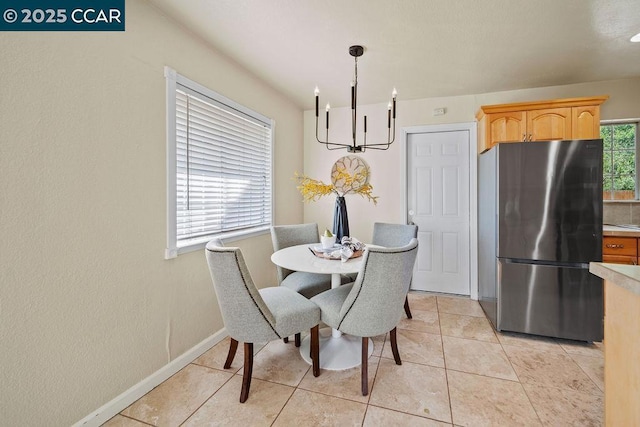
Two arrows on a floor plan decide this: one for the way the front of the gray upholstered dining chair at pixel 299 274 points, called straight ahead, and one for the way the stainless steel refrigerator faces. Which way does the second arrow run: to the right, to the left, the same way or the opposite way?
to the right

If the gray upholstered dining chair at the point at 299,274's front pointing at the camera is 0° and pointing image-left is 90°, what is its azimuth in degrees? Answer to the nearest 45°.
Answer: approximately 315°

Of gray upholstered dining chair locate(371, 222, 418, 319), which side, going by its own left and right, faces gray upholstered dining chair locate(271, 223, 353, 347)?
front

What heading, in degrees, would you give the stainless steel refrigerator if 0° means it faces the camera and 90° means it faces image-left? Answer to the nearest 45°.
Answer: approximately 0°

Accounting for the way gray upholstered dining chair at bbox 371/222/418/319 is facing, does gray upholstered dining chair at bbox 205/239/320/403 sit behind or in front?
in front

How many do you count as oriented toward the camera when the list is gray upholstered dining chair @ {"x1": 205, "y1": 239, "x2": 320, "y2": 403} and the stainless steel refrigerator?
1

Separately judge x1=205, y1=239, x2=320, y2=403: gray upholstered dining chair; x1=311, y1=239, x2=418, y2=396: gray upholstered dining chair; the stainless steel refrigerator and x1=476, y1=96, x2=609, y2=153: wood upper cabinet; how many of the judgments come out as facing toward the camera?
2

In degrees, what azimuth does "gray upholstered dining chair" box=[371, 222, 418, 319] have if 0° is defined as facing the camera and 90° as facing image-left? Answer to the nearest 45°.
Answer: approximately 45°

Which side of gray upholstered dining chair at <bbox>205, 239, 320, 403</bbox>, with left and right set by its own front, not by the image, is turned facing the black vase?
front

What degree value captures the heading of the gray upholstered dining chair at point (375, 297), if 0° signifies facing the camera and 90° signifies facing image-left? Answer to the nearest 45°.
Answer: approximately 135°

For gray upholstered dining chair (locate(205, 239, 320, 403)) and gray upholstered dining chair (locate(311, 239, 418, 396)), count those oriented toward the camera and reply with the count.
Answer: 0

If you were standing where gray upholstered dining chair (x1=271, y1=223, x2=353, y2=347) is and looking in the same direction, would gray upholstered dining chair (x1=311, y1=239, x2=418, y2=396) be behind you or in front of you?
in front
